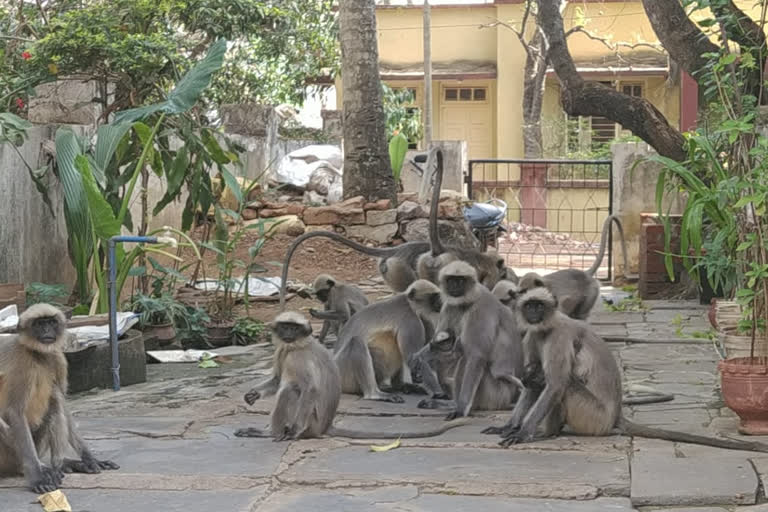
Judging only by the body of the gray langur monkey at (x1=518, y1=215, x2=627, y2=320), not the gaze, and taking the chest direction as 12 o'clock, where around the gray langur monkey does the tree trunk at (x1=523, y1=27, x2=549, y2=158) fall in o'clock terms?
The tree trunk is roughly at 3 o'clock from the gray langur monkey.

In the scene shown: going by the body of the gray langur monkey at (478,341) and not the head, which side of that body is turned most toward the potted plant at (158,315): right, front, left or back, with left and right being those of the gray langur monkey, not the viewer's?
right

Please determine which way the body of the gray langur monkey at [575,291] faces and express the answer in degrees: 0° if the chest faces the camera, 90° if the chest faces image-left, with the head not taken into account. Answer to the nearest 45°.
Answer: approximately 90°

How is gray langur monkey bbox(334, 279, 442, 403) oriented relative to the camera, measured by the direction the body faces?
to the viewer's right

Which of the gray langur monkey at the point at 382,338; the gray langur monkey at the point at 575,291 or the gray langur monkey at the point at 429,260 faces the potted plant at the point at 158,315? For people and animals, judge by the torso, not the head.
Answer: the gray langur monkey at the point at 575,291

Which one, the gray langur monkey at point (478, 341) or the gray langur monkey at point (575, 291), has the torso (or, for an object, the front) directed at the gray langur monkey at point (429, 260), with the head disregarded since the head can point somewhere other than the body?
the gray langur monkey at point (575, 291)
